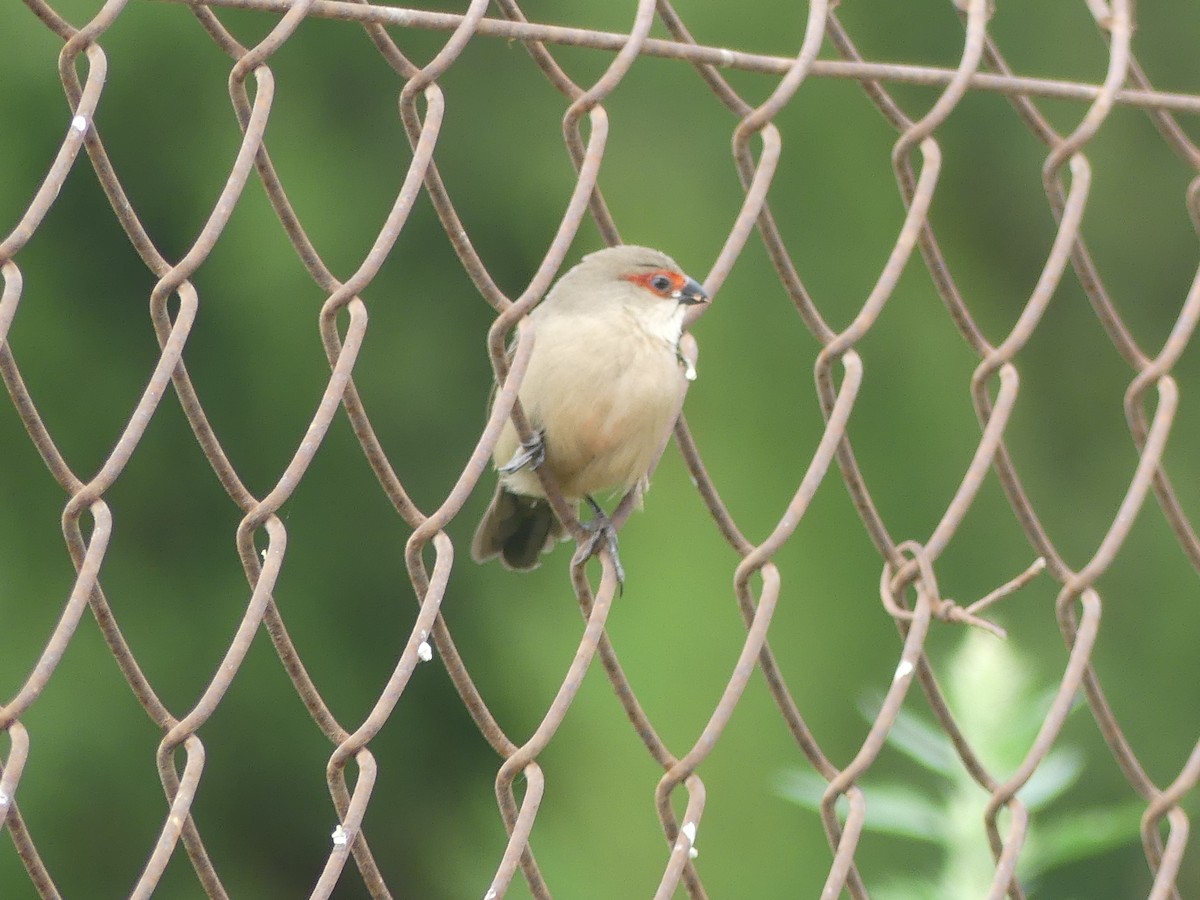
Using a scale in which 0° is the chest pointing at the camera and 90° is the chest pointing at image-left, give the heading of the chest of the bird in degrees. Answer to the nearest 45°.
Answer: approximately 315°
